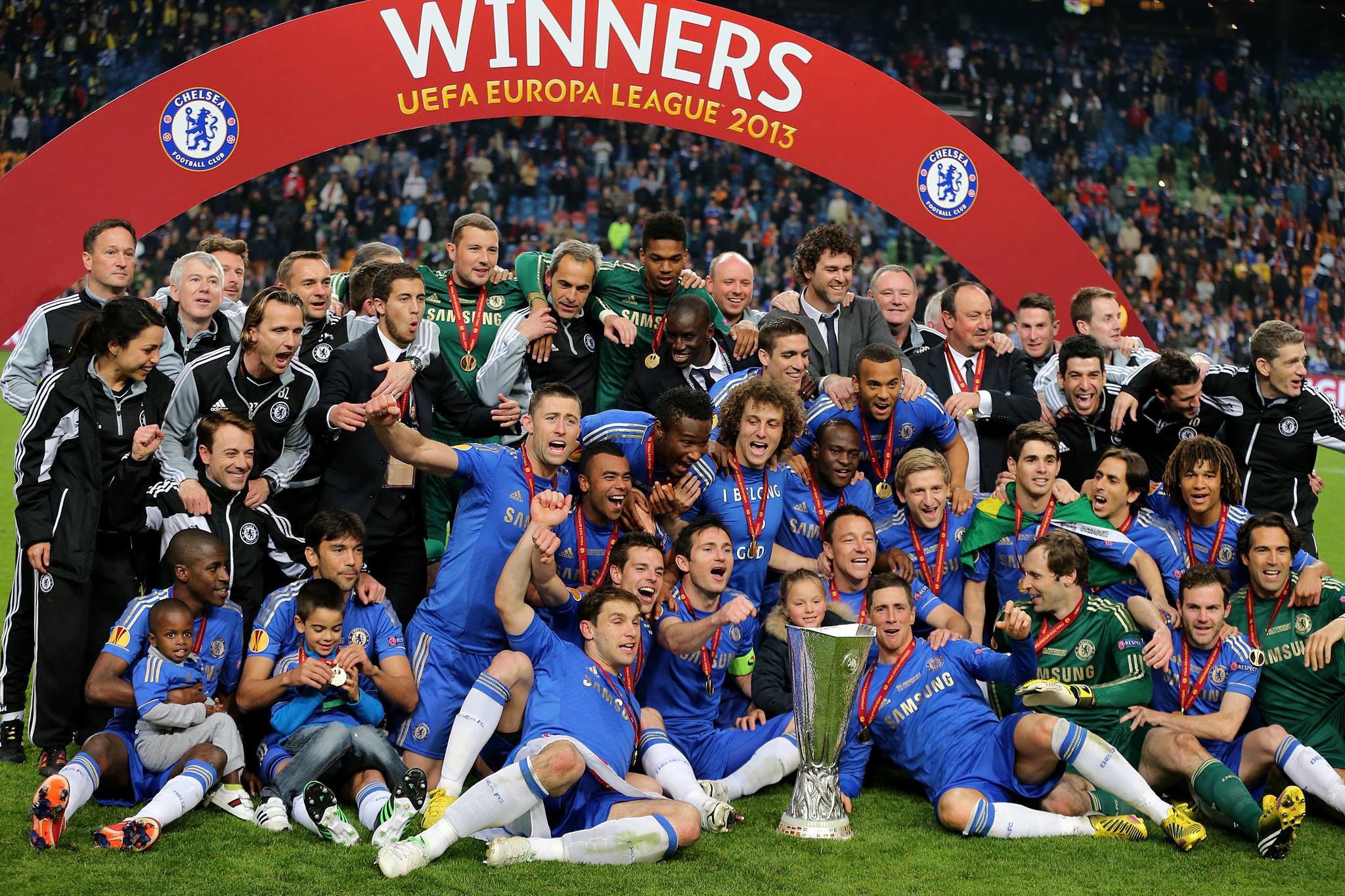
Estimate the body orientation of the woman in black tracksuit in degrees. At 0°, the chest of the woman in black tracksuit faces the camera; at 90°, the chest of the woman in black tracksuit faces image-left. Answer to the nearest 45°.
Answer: approximately 315°

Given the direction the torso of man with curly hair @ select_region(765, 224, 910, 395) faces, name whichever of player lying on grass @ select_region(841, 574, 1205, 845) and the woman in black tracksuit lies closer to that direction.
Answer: the player lying on grass

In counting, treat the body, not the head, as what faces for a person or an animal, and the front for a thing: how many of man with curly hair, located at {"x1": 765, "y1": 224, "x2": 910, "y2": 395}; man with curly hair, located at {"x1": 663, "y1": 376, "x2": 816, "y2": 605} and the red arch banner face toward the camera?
3

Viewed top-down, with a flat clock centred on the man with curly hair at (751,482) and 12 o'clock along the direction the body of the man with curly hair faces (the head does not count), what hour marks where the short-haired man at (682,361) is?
The short-haired man is roughly at 5 o'clock from the man with curly hair.

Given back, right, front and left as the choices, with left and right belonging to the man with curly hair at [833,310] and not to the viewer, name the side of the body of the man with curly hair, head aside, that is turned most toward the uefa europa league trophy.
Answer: front

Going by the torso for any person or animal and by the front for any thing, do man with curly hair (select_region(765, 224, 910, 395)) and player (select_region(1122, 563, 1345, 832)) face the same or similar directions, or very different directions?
same or similar directions

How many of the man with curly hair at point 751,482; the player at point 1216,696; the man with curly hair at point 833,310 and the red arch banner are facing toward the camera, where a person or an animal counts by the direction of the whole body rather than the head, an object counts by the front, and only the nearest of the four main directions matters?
4

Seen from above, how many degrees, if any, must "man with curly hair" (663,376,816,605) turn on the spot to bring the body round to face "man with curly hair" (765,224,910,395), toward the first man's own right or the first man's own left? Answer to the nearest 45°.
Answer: approximately 180°

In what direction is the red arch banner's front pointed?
toward the camera

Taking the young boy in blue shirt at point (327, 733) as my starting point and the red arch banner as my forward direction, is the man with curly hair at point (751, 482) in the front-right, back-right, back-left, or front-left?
front-right

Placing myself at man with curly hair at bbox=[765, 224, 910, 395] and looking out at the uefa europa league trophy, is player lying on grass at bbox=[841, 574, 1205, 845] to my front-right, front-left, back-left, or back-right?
front-left

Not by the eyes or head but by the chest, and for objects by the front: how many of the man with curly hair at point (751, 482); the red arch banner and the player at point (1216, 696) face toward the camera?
3

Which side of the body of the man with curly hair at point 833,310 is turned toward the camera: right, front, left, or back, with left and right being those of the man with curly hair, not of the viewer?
front

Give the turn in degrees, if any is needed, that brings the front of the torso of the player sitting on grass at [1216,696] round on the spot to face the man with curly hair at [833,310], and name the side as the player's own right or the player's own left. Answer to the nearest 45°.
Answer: approximately 135° to the player's own right

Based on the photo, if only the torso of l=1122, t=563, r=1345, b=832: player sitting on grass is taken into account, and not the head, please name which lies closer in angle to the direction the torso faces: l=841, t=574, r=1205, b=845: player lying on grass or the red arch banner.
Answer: the player lying on grass

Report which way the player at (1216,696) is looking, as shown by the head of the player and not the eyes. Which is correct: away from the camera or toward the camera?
toward the camera
